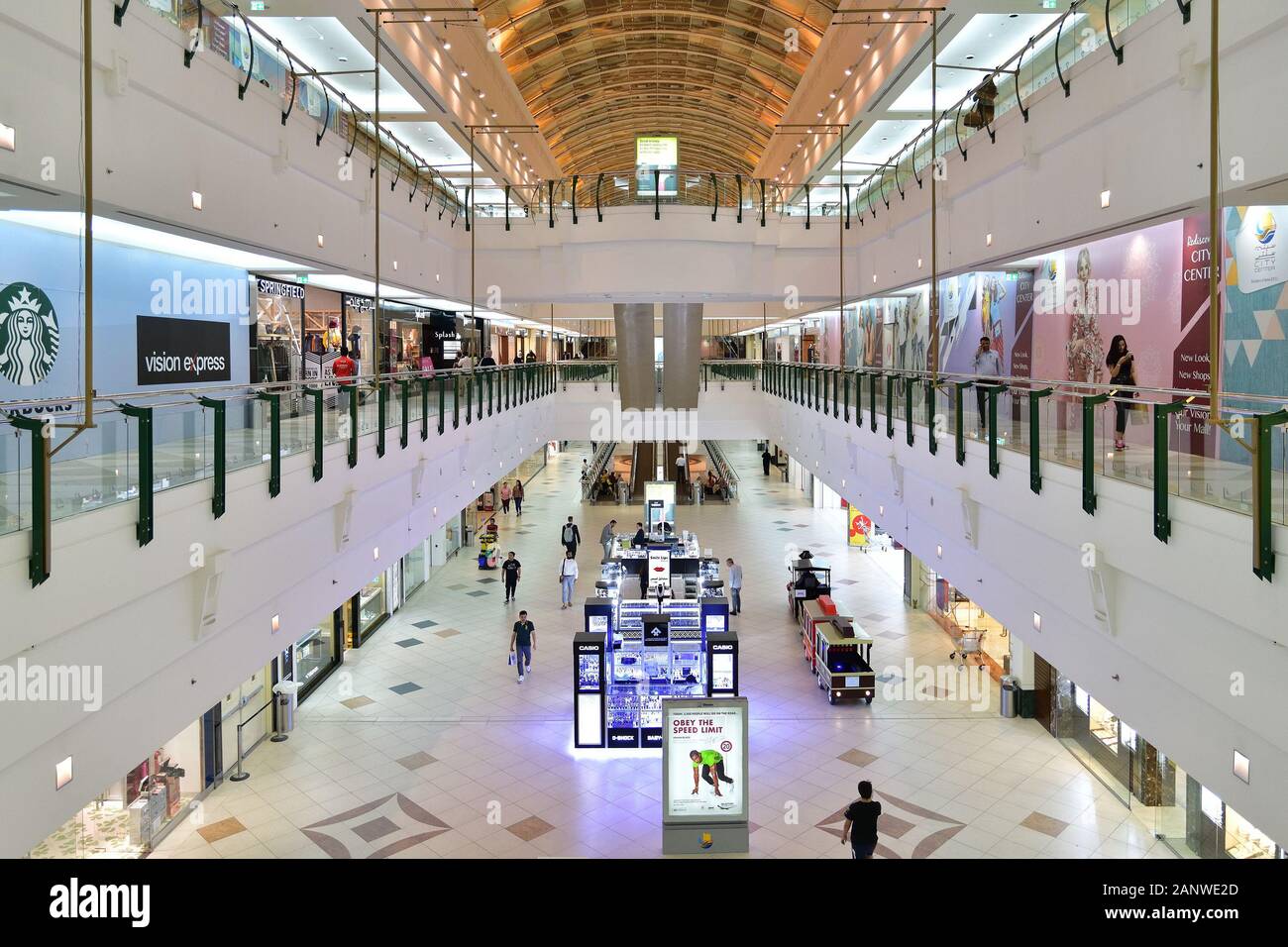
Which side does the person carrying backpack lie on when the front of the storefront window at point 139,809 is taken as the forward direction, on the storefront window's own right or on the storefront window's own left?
on the storefront window's own left

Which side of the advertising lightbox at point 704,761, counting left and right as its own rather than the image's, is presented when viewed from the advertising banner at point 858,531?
back

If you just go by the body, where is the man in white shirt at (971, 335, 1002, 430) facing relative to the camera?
toward the camera

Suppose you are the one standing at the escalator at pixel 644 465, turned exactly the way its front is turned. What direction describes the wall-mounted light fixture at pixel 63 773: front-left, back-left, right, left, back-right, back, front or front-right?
front

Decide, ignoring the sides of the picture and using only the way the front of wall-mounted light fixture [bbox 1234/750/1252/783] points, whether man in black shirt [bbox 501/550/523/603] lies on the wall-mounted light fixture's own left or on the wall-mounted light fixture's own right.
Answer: on the wall-mounted light fixture's own right

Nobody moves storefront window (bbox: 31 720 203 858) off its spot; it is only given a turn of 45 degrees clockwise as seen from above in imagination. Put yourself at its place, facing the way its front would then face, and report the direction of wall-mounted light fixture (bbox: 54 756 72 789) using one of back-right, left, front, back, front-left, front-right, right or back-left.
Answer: front

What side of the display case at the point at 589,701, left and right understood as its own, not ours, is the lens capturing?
front

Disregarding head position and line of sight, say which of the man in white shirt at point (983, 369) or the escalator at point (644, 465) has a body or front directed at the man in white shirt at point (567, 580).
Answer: the escalator

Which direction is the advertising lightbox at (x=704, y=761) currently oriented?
toward the camera

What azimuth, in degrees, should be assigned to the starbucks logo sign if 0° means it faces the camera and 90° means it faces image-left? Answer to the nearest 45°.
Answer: approximately 315°

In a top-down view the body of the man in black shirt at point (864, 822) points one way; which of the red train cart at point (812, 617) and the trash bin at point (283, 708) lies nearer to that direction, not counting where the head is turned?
the red train cart
